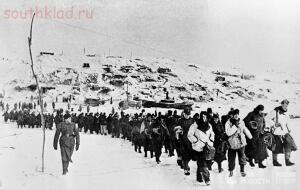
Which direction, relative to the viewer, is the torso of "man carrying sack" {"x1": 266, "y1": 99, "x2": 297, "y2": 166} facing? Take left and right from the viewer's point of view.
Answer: facing the viewer and to the right of the viewer
